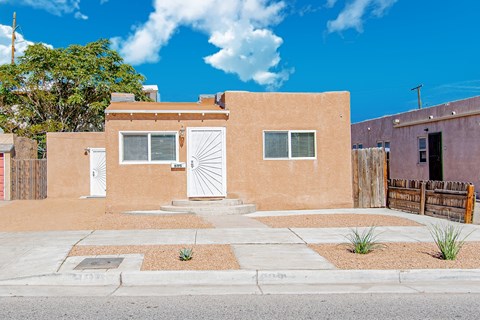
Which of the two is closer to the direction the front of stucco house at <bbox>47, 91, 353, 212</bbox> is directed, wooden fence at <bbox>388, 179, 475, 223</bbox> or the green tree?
the wooden fence

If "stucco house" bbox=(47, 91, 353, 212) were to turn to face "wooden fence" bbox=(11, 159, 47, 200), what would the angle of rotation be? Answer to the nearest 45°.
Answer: approximately 135° to its right

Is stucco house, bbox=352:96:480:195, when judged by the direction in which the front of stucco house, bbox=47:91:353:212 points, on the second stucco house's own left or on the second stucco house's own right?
on the second stucco house's own left

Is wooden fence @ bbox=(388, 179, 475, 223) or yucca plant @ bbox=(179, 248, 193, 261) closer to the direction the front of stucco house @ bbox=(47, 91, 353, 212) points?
the yucca plant

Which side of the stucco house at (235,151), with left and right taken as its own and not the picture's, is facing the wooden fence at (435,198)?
left

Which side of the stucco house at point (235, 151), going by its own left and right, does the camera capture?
front

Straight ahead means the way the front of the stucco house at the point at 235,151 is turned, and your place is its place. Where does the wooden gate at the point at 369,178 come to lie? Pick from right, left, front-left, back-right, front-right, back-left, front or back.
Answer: left

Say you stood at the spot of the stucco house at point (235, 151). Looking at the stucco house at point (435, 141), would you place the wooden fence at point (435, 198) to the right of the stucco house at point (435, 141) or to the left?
right

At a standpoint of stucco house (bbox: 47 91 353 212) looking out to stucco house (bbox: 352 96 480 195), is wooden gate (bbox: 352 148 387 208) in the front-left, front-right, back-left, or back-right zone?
front-right

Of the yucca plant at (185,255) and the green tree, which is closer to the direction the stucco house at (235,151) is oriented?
the yucca plant

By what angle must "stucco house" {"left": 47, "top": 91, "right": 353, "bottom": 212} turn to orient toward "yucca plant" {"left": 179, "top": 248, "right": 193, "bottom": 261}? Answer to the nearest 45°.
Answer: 0° — it already faces it
